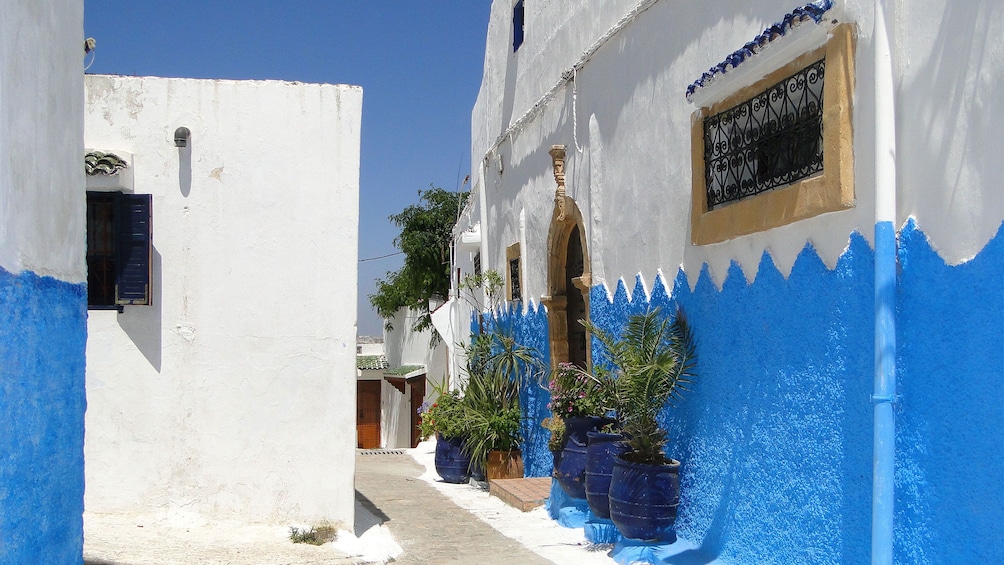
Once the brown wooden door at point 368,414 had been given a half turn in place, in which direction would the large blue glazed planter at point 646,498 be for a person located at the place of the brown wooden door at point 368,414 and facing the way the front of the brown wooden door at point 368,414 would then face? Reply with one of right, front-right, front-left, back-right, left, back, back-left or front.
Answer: back

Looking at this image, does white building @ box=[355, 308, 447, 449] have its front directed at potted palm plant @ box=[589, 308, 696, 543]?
yes

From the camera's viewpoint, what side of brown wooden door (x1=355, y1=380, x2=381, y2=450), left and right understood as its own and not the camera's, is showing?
front

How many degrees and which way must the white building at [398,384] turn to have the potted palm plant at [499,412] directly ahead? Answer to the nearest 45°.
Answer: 0° — it already faces it

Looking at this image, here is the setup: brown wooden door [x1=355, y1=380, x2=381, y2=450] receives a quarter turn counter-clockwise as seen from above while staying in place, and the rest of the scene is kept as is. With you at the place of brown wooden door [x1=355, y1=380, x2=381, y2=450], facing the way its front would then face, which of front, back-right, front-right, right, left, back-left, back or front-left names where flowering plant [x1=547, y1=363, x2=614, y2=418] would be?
right

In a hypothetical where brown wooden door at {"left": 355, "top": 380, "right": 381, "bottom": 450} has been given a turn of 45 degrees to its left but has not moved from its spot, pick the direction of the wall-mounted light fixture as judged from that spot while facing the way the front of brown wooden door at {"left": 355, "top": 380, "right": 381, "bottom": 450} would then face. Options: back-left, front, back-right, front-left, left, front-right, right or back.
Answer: front-right

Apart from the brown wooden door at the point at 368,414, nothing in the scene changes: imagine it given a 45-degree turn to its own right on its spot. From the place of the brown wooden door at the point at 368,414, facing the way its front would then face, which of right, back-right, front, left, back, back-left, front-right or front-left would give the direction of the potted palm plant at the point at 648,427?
front-left

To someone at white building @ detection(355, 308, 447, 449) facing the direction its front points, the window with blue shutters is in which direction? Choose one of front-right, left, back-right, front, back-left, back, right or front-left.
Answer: front

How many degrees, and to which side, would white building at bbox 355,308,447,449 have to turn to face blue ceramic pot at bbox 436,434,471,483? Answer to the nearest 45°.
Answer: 0° — it already faces it

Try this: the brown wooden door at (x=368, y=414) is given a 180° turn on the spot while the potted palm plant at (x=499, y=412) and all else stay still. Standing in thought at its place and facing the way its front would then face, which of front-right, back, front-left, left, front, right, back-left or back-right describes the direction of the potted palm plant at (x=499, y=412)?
back

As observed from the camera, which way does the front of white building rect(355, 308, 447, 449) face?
facing the viewer

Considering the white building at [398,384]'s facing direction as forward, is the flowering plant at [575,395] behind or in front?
in front

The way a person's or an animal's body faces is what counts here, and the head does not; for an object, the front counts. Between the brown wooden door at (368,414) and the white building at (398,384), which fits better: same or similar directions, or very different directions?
same or similar directions

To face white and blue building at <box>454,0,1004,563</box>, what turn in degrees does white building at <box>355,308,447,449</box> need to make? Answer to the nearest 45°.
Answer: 0° — it already faces it

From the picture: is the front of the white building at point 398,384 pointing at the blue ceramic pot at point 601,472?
yes

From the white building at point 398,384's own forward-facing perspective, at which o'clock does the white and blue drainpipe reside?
The white and blue drainpipe is roughly at 12 o'clock from the white building.

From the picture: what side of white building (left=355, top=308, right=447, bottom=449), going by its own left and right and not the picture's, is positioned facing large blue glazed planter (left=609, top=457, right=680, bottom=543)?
front
